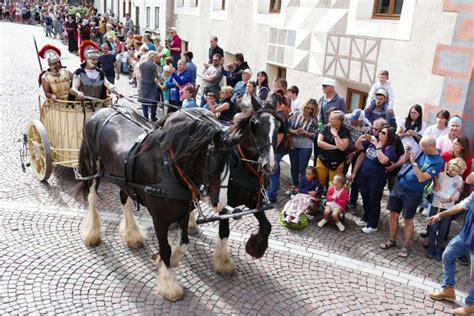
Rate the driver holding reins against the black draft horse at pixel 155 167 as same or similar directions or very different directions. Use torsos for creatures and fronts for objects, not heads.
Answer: same or similar directions

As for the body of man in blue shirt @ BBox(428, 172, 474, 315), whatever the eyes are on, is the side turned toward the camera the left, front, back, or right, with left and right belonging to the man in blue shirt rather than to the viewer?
left

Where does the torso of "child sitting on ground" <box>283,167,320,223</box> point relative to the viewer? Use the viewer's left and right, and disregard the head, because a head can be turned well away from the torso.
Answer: facing the viewer and to the left of the viewer

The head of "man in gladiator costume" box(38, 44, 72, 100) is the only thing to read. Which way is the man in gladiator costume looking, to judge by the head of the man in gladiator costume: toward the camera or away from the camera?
toward the camera

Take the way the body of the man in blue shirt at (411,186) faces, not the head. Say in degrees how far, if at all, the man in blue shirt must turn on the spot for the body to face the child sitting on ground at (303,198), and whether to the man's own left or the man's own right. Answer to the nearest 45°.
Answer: approximately 45° to the man's own right

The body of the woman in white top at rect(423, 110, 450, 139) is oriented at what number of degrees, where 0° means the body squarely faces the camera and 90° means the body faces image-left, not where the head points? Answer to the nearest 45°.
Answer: approximately 45°

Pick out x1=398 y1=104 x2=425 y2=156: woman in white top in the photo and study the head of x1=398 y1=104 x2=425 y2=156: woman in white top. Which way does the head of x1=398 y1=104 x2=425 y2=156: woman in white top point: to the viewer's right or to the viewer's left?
to the viewer's left

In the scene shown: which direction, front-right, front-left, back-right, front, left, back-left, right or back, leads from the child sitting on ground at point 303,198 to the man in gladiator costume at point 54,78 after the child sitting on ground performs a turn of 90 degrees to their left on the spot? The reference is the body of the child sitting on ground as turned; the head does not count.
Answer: back-right

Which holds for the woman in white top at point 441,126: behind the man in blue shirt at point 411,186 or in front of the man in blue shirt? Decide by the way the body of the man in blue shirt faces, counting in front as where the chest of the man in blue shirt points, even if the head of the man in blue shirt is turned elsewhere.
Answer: behind

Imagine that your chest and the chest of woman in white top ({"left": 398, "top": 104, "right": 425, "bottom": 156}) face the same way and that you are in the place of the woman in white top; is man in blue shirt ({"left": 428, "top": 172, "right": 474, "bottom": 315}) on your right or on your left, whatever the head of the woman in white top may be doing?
on your left

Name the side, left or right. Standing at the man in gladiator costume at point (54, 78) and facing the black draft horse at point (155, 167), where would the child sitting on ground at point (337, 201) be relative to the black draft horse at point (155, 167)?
left

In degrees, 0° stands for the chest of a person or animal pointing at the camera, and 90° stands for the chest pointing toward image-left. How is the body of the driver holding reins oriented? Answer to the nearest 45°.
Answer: approximately 315°

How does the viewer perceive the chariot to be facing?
facing the viewer and to the right of the viewer

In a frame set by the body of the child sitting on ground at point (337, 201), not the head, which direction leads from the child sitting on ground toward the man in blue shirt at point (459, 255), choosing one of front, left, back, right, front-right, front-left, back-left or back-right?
left

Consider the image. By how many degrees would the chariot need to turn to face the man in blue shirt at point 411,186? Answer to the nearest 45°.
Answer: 0° — it already faces them

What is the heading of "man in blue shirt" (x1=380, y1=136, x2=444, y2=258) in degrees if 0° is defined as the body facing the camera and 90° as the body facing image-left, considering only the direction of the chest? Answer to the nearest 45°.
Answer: approximately 45°

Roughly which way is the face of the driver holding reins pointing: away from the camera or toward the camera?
toward the camera
